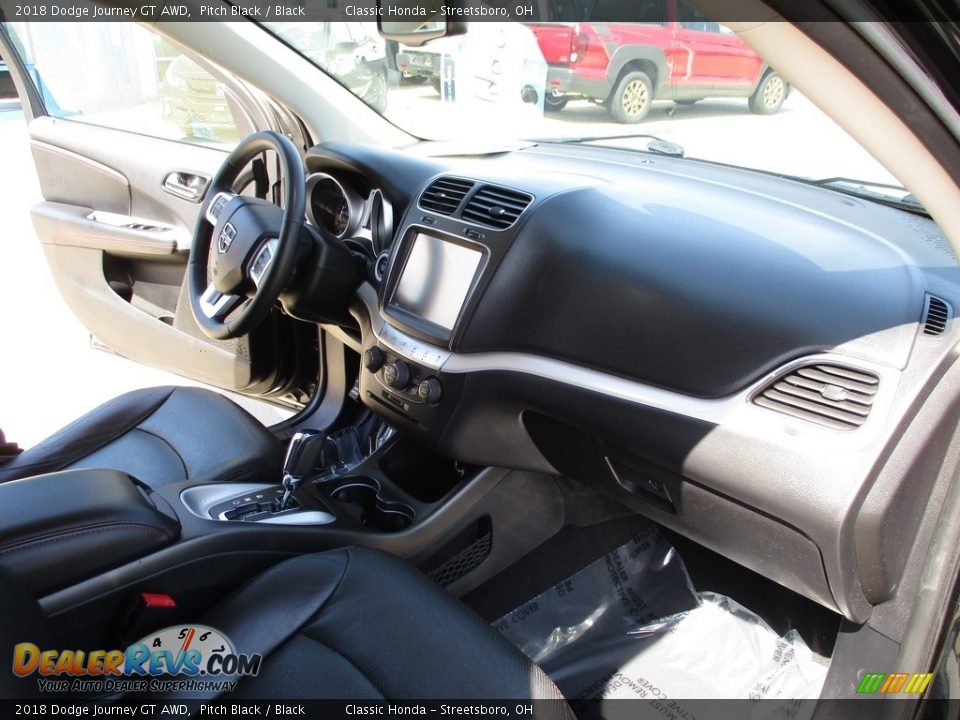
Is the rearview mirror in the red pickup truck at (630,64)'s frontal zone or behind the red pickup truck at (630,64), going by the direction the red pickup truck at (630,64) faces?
behind

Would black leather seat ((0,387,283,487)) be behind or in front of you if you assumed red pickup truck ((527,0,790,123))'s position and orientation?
behind

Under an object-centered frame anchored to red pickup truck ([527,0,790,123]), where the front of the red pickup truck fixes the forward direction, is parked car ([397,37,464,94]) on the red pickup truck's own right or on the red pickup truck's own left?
on the red pickup truck's own left

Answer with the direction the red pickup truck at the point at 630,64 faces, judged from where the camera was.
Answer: facing away from the viewer and to the right of the viewer

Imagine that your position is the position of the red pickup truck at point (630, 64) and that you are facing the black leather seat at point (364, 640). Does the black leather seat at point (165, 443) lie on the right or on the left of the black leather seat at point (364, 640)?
right

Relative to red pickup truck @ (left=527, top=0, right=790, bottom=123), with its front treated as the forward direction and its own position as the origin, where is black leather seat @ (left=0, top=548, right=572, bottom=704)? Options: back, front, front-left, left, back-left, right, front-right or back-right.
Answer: back-right
